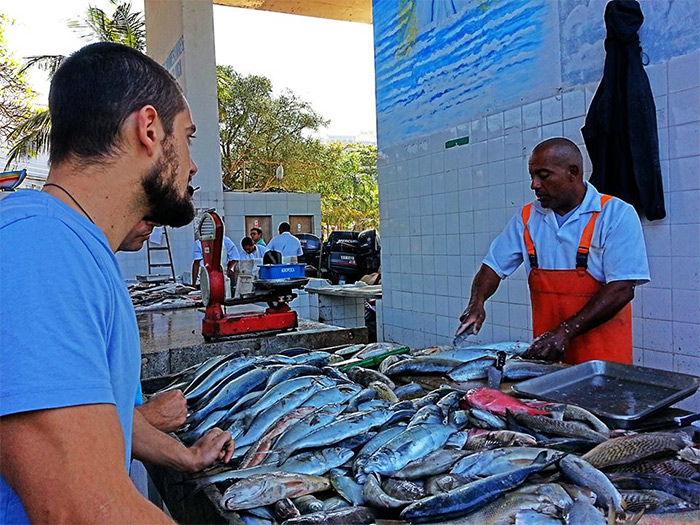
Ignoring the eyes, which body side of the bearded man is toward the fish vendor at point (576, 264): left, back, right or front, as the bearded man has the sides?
front

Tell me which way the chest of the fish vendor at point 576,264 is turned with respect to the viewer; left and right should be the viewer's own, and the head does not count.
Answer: facing the viewer and to the left of the viewer

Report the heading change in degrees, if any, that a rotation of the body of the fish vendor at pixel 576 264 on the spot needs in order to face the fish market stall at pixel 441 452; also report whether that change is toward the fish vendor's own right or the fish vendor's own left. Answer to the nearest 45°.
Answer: approximately 45° to the fish vendor's own left

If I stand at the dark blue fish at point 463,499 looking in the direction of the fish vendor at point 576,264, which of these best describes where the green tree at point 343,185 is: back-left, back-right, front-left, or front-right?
front-left

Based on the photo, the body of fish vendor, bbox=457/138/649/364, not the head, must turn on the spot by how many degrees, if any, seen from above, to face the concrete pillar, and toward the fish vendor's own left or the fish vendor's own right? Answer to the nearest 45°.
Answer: approximately 90° to the fish vendor's own right

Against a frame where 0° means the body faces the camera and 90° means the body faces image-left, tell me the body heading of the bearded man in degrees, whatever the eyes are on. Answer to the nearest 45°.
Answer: approximately 225°
